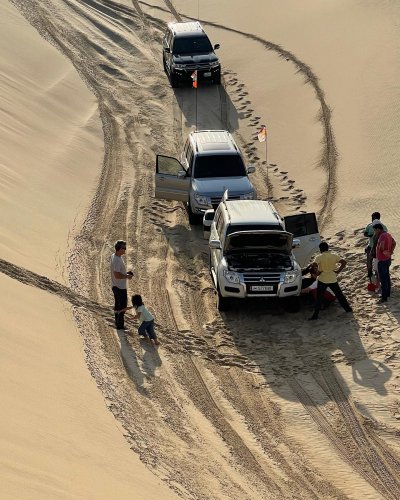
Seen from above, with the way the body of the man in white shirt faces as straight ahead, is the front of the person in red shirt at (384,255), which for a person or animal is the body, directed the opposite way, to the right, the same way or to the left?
the opposite way

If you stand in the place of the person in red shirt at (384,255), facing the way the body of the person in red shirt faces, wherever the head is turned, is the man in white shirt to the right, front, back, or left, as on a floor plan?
front

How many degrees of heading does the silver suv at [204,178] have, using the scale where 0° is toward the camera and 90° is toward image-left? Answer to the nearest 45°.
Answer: approximately 0°

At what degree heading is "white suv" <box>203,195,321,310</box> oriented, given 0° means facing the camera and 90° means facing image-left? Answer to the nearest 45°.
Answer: approximately 0°

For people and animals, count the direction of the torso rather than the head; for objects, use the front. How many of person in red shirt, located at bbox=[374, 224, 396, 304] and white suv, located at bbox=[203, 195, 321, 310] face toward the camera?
1

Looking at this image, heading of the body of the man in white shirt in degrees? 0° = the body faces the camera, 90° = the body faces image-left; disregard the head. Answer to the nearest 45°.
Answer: approximately 270°

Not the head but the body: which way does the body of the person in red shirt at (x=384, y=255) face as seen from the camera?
to the viewer's left

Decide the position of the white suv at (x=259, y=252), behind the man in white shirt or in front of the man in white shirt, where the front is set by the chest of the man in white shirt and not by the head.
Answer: in front

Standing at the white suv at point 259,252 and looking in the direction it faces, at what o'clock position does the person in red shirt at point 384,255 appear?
The person in red shirt is roughly at 9 o'clock from the white suv.
